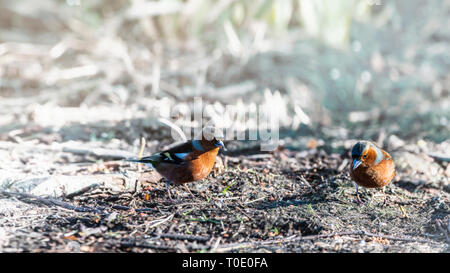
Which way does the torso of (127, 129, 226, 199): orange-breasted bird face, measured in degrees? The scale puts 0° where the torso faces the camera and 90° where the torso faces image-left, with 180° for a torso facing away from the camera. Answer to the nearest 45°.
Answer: approximately 270°
